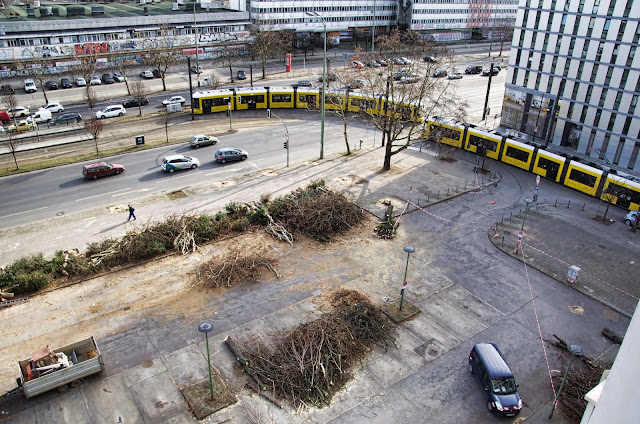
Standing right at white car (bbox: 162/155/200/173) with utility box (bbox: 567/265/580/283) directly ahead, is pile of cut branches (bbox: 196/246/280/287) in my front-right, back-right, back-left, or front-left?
front-right

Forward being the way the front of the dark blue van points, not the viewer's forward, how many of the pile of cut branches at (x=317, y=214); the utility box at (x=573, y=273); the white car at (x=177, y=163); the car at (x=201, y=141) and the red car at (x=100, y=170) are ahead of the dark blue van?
0

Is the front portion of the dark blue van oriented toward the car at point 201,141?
no

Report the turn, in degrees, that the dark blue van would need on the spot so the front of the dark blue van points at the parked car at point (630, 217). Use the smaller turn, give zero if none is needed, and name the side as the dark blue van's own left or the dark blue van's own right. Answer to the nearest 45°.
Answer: approximately 135° to the dark blue van's own left

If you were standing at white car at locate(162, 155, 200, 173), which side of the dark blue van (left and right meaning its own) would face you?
back

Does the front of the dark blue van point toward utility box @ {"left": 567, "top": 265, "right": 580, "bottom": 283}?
no

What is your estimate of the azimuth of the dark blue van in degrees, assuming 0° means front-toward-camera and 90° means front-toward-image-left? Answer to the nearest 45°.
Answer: approximately 315°

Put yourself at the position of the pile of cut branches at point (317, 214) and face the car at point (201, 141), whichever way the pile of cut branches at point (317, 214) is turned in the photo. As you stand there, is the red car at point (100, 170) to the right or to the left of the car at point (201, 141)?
left

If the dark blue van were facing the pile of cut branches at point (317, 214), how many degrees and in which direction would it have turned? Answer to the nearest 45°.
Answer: approximately 180°

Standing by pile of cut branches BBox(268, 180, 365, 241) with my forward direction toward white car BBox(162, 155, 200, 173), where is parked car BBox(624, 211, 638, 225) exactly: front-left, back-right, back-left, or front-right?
back-right

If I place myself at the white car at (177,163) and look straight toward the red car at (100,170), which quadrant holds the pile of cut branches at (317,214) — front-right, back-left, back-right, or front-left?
back-left

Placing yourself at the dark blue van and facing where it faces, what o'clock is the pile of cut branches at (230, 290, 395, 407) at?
The pile of cut branches is roughly at 4 o'clock from the dark blue van.

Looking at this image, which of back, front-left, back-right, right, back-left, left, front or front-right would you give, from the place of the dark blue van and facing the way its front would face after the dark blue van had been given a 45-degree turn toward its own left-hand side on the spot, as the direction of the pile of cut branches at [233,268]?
back

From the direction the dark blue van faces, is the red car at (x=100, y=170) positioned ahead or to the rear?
to the rear

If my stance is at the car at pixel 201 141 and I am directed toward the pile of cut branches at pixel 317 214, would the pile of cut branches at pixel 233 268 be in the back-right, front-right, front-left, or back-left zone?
front-right
